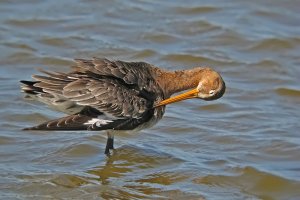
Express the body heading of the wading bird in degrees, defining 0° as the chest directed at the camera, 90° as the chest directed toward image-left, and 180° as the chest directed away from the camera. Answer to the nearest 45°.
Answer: approximately 270°
